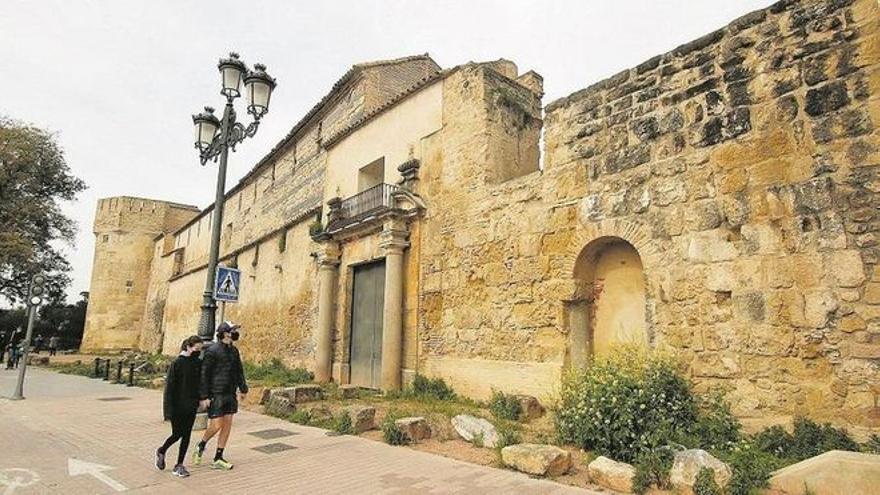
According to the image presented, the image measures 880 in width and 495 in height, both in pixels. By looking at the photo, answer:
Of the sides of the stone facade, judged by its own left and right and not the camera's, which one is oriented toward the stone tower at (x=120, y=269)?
right

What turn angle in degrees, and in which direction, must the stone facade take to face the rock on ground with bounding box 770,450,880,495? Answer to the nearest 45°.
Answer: approximately 45° to its left

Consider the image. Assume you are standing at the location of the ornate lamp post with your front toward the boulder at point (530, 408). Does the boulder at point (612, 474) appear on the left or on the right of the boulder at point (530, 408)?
right

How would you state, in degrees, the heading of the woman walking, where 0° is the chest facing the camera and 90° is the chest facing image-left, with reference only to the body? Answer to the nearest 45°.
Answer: approximately 315°

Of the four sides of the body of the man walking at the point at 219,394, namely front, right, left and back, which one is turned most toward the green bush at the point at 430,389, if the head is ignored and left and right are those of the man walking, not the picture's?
left

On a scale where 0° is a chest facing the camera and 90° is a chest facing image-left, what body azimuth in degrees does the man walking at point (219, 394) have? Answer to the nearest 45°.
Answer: approximately 315°

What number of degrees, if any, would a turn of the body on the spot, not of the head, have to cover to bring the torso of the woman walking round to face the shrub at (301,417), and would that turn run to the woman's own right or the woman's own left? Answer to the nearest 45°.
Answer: approximately 90° to the woman's own left

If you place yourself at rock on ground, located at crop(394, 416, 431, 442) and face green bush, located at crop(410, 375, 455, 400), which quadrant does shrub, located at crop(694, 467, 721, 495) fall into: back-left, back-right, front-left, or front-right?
back-right

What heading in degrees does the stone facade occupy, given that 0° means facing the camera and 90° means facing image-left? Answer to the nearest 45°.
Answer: approximately 45°

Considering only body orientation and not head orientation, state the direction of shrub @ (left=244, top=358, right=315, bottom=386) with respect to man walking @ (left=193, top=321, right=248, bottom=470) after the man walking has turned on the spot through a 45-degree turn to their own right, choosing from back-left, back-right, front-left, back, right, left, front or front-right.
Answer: back
